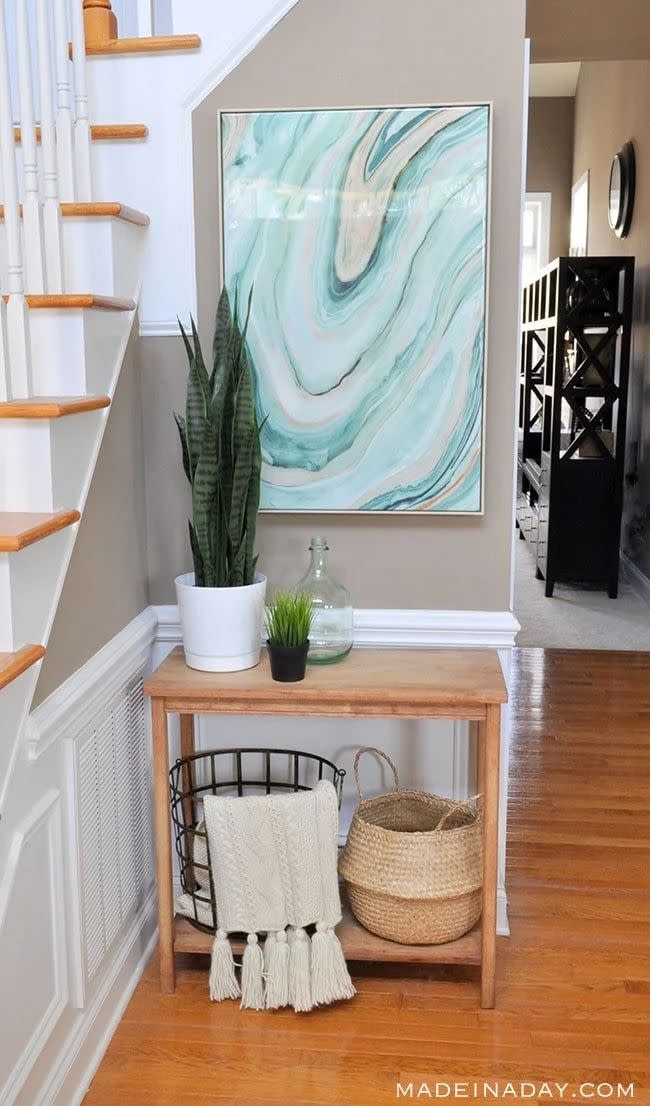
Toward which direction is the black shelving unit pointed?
to the viewer's left

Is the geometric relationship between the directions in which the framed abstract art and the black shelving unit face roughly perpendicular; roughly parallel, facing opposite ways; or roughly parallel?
roughly perpendicular

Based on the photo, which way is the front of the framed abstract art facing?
toward the camera

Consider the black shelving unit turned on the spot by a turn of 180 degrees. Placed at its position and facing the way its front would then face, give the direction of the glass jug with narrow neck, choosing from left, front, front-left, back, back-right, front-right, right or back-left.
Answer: right

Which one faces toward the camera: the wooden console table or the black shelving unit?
the wooden console table

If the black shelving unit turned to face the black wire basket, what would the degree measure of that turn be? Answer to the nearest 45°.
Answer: approximately 90° to its left

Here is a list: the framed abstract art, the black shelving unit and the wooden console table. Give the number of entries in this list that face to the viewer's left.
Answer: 1

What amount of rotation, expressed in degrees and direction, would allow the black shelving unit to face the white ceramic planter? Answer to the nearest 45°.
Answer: approximately 90° to its left

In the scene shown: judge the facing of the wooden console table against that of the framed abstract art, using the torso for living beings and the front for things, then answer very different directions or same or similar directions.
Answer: same or similar directions

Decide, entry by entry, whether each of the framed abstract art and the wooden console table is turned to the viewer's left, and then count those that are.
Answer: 0
